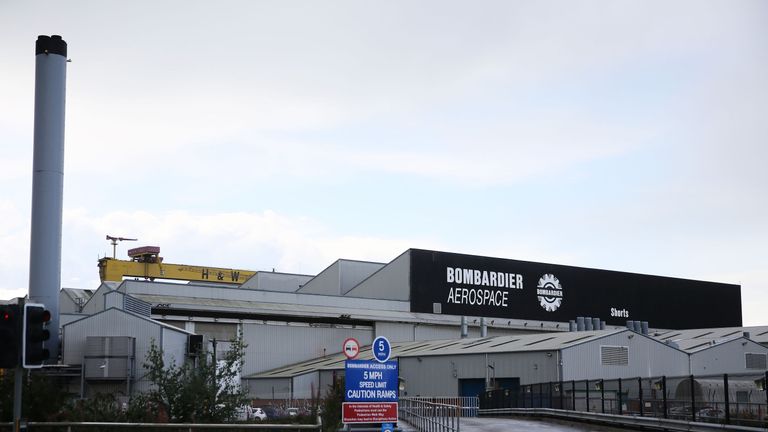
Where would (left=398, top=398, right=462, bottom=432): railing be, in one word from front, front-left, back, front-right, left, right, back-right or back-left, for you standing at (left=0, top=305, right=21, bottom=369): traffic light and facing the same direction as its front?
back-left

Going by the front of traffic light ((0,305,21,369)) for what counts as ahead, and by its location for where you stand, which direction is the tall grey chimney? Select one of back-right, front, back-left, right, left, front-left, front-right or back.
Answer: back

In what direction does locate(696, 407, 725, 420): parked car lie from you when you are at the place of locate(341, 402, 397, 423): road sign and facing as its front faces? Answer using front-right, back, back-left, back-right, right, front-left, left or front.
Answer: back-left

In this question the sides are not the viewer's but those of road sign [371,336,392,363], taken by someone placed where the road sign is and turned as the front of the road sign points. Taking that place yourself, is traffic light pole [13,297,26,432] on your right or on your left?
on your right

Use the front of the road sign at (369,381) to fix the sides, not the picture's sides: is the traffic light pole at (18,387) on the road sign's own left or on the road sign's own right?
on the road sign's own right

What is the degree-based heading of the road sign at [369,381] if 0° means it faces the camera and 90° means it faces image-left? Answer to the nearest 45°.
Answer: approximately 0°

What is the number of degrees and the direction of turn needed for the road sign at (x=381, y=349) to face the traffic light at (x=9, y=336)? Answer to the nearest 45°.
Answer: approximately 45° to its right
